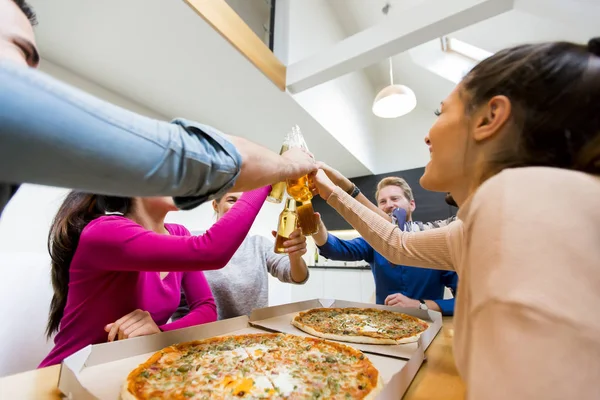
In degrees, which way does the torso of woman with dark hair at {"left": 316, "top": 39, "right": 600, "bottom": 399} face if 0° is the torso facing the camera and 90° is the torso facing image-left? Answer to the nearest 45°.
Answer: approximately 135°

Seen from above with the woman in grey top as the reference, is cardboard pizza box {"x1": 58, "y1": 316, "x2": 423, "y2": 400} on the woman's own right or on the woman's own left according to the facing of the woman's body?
on the woman's own right

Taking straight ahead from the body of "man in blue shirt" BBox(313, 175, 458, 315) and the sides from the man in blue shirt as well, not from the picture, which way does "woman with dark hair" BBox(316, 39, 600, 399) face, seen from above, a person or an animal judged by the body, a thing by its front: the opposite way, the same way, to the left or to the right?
to the right

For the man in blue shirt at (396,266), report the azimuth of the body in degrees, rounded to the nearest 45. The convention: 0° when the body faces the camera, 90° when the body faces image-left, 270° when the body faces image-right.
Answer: approximately 45°

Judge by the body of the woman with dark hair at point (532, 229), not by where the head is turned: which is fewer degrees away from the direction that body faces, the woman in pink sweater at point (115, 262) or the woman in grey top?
the woman in grey top

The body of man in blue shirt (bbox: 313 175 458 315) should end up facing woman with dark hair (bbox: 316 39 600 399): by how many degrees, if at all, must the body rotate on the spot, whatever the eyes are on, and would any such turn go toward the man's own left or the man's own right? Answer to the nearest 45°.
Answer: approximately 45° to the man's own left

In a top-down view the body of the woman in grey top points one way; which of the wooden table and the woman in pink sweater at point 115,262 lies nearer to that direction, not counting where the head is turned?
the wooden table

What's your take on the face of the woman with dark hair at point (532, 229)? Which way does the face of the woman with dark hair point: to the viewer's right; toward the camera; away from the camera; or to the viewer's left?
to the viewer's left

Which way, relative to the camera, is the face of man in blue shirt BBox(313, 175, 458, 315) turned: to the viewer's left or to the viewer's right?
to the viewer's left
